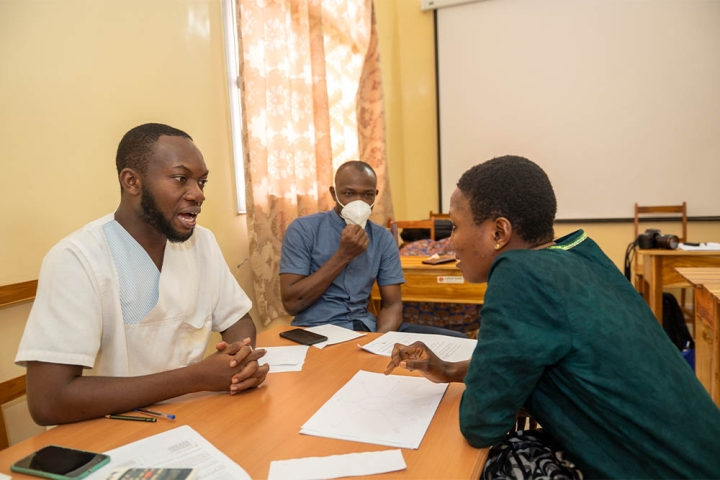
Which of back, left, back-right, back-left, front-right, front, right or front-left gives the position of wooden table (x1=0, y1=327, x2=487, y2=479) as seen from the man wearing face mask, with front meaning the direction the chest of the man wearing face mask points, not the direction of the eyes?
front

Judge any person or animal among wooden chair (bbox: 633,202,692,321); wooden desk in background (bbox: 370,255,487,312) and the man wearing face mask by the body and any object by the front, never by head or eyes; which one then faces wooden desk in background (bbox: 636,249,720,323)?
the wooden chair

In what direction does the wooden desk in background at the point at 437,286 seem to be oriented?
toward the camera

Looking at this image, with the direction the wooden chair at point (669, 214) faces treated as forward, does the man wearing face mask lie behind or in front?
in front

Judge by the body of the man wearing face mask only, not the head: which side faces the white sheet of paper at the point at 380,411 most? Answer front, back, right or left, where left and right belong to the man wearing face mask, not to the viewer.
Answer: front

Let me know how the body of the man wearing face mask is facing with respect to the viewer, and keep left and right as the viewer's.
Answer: facing the viewer

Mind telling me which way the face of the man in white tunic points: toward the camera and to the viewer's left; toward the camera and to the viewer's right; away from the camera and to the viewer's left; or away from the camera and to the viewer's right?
toward the camera and to the viewer's right

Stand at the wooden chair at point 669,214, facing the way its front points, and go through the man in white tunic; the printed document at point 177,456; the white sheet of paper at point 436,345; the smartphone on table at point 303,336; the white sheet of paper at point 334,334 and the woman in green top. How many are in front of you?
6

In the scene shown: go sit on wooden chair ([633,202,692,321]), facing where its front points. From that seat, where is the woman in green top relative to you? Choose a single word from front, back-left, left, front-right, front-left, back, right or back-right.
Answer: front

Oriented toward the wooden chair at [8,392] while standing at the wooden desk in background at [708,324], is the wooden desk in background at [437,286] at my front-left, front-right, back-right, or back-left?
front-right

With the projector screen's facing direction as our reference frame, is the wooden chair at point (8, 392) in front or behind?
in front

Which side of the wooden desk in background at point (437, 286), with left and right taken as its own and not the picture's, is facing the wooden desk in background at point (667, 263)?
left

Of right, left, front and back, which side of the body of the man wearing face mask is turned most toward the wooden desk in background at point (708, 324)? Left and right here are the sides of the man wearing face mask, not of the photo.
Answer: left

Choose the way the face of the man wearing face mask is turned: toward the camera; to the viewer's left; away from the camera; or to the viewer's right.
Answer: toward the camera

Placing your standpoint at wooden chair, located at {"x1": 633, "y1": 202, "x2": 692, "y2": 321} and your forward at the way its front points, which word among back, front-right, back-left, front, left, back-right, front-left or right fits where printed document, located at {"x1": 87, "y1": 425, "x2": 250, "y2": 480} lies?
front
